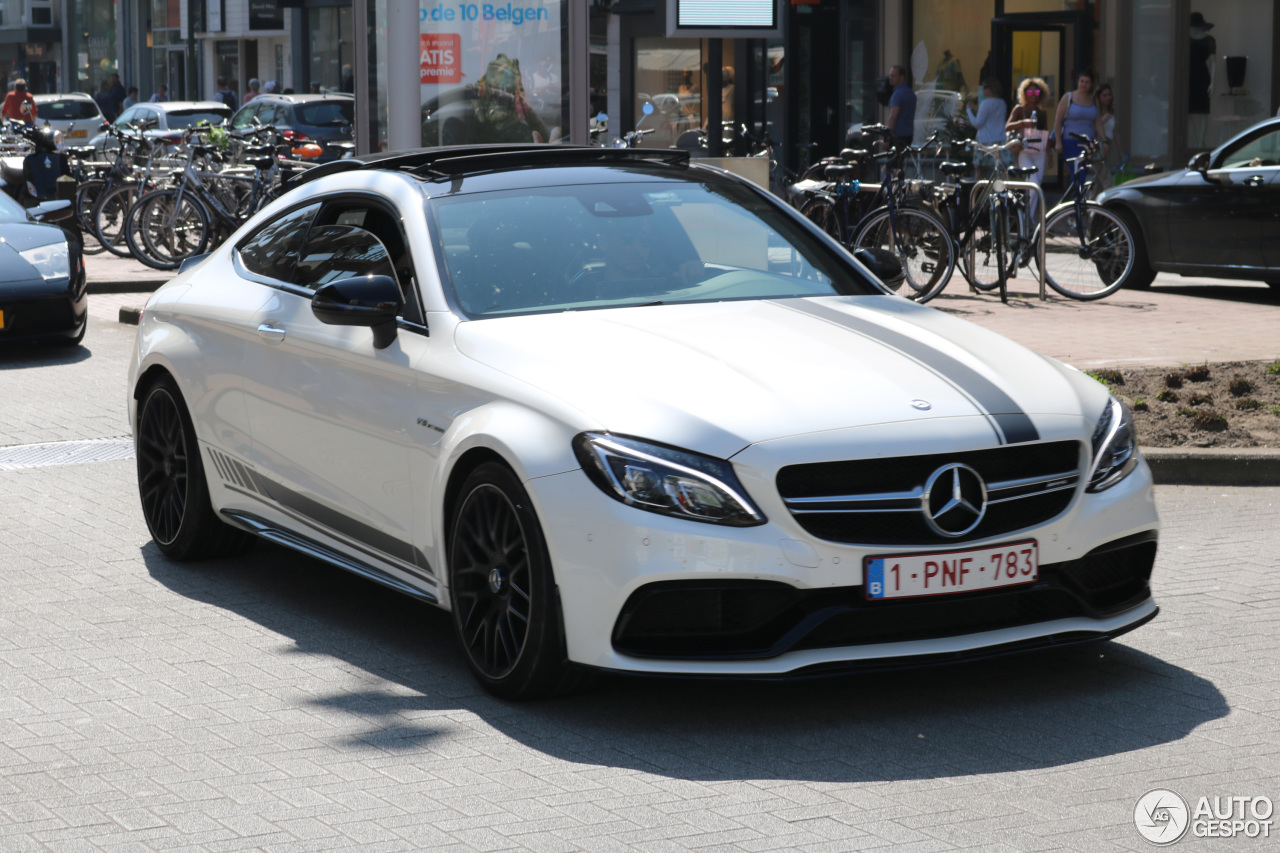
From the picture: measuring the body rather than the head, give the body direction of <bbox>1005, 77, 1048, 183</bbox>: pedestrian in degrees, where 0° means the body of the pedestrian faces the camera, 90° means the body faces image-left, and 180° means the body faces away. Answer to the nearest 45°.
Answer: approximately 0°

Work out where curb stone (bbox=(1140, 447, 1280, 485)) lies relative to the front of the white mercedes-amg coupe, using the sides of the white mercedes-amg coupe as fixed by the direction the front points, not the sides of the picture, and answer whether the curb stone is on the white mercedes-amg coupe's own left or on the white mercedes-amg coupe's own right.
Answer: on the white mercedes-amg coupe's own left

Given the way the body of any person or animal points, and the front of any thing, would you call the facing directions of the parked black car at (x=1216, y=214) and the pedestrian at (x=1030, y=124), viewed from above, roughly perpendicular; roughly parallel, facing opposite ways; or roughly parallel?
roughly perpendicular

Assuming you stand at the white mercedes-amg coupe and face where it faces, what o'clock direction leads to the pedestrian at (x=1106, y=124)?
The pedestrian is roughly at 8 o'clock from the white mercedes-amg coupe.

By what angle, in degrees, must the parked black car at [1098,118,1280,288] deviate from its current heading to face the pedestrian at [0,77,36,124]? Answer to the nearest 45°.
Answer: approximately 45° to its right

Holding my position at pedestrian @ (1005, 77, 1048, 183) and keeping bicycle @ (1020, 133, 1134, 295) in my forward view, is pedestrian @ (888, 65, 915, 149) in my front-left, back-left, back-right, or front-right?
back-right

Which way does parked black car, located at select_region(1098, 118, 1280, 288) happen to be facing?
to the viewer's left

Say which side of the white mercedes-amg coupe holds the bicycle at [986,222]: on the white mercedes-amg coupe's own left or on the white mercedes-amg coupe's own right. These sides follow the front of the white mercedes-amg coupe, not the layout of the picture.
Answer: on the white mercedes-amg coupe's own left

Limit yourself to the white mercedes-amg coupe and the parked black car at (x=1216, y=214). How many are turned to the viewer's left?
1

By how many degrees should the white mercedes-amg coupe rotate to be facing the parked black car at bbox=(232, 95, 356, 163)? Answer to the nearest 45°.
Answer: approximately 135° to its left

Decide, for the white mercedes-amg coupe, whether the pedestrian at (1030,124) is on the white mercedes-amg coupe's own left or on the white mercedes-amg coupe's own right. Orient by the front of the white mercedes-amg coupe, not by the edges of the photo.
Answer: on the white mercedes-amg coupe's own left
